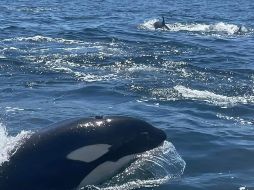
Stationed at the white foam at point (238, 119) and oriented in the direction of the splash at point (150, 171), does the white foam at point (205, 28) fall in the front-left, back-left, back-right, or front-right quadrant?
back-right

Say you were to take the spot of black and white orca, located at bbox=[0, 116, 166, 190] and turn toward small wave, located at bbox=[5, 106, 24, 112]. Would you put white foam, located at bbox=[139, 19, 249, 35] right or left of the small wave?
right

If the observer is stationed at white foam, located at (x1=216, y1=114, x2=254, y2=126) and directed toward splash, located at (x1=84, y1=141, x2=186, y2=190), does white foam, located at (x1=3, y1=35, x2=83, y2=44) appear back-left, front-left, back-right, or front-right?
back-right

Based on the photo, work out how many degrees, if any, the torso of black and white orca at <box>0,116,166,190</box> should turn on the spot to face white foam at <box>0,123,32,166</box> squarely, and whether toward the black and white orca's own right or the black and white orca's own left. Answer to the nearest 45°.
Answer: approximately 180°

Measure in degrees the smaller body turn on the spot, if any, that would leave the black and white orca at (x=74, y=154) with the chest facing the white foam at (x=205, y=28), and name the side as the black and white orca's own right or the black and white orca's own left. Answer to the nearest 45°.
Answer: approximately 90° to the black and white orca's own left

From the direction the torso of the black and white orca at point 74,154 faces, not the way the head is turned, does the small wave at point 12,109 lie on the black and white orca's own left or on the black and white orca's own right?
on the black and white orca's own left

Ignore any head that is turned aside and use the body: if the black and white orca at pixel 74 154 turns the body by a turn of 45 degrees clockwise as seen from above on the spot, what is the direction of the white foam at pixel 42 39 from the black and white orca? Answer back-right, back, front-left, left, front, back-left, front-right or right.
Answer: back-left

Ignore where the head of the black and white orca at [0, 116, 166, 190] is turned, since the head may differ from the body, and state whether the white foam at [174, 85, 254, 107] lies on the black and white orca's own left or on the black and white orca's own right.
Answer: on the black and white orca's own left

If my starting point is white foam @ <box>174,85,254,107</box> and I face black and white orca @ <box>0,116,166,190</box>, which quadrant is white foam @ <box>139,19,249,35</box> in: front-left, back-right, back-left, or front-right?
back-right

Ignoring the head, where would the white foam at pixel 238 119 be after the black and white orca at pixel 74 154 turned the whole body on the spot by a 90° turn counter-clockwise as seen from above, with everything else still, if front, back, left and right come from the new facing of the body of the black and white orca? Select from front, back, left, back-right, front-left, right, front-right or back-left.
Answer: front-right

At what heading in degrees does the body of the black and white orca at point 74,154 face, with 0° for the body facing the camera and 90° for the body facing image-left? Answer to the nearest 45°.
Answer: approximately 270°

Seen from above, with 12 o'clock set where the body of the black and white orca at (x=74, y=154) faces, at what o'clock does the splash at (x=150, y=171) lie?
The splash is roughly at 11 o'clock from the black and white orca.
